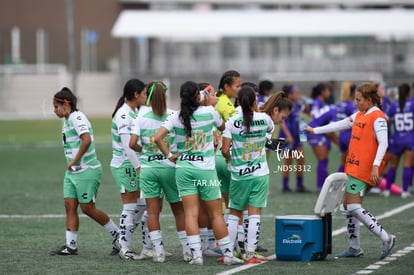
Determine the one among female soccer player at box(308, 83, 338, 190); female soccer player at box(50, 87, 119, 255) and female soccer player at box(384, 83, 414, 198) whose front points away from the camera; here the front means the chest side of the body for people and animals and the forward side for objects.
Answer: female soccer player at box(384, 83, 414, 198)

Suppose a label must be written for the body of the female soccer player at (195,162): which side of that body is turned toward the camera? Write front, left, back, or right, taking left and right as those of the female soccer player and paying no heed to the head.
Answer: back

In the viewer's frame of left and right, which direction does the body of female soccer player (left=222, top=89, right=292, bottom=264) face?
facing away from the viewer

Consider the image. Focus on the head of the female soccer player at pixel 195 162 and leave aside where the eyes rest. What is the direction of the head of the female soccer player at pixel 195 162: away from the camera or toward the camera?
away from the camera

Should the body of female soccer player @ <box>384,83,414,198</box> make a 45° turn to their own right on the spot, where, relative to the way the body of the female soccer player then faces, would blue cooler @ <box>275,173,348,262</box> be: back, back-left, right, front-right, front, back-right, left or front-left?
back-right

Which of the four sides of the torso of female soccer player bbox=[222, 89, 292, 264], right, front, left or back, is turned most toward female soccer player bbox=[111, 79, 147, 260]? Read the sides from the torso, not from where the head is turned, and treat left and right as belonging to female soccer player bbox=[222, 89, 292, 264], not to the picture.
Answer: left
